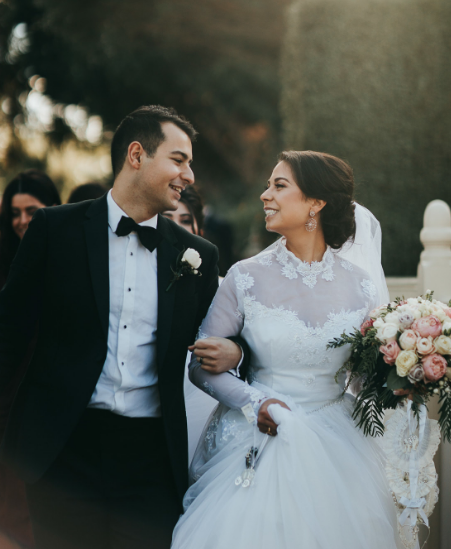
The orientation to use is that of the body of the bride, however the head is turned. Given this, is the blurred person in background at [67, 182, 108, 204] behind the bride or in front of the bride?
behind

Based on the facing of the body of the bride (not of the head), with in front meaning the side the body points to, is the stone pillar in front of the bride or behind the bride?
behind

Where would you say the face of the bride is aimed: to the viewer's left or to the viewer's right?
to the viewer's left

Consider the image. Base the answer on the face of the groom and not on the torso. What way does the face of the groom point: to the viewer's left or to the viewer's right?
to the viewer's right

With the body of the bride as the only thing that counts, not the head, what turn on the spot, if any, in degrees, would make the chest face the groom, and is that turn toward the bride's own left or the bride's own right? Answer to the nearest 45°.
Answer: approximately 90° to the bride's own right

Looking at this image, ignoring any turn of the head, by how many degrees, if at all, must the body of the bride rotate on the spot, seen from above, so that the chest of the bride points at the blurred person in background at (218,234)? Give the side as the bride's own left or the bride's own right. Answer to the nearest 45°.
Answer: approximately 180°

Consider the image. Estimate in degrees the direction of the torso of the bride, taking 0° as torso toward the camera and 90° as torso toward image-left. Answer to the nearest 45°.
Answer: approximately 0°
